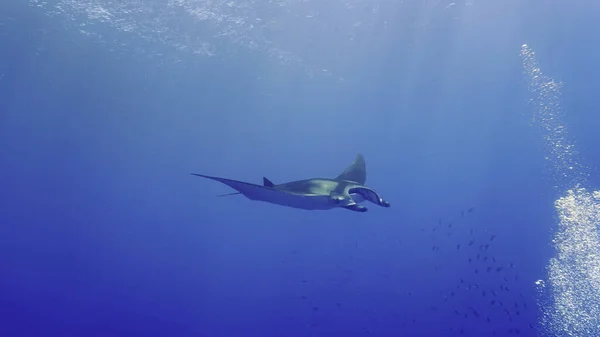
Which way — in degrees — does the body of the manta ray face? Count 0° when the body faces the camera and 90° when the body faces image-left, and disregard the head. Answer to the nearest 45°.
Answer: approximately 315°
